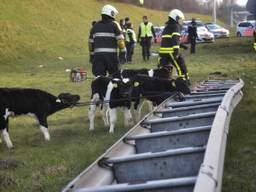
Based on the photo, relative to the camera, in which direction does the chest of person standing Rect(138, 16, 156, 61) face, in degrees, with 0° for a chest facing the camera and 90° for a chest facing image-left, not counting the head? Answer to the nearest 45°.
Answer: approximately 0°

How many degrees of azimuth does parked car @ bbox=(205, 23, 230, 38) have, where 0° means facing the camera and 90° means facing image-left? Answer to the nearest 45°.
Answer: approximately 315°

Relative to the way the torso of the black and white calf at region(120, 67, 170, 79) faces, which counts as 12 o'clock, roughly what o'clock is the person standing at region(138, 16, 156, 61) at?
The person standing is roughly at 9 o'clock from the black and white calf.

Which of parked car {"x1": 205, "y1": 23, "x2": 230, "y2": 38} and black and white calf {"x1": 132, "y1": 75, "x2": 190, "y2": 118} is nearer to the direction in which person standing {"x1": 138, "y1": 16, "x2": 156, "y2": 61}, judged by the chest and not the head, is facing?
the black and white calf

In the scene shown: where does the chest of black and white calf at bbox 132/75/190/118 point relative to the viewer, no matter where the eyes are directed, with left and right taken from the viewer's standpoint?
facing to the right of the viewer

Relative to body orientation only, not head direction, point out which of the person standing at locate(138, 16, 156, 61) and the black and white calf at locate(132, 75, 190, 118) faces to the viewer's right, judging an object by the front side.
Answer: the black and white calf

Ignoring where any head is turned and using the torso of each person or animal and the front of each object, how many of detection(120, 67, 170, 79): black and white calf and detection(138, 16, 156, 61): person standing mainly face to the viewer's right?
1
